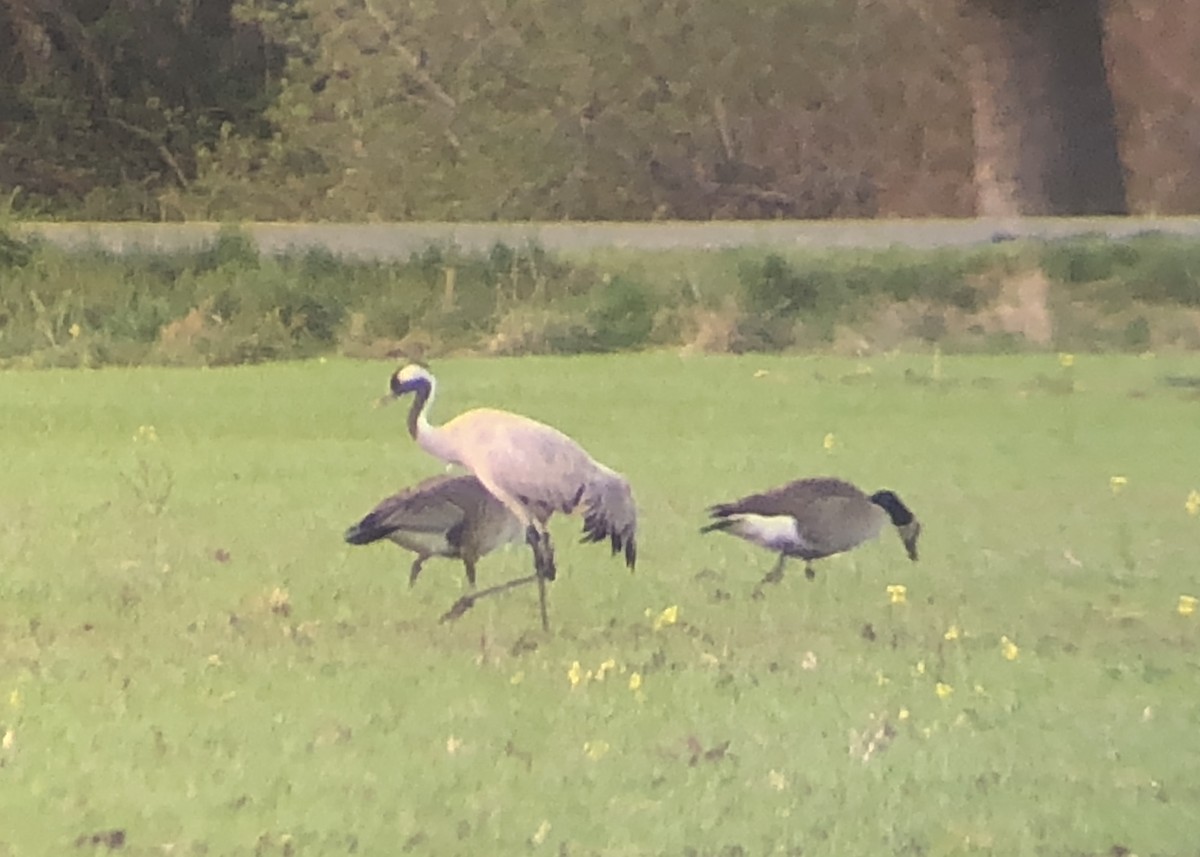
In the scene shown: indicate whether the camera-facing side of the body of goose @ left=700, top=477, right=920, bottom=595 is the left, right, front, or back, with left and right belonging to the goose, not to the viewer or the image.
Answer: right

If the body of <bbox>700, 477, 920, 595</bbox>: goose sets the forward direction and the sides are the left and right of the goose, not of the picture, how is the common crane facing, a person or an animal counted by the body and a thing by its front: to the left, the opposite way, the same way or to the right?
the opposite way

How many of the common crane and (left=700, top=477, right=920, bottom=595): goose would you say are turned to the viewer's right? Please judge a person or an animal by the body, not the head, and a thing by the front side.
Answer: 1

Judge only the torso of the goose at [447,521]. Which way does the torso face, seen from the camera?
to the viewer's right

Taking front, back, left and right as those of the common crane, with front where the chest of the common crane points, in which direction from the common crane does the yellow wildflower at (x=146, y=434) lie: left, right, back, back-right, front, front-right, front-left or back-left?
front-right

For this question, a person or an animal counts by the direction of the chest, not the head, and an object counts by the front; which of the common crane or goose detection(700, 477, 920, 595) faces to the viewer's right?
the goose

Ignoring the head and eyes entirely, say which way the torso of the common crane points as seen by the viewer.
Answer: to the viewer's left

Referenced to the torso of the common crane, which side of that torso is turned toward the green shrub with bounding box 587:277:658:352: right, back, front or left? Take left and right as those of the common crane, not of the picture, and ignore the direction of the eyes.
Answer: right
